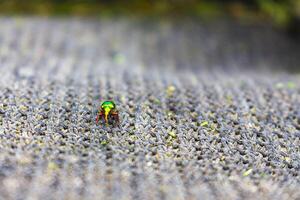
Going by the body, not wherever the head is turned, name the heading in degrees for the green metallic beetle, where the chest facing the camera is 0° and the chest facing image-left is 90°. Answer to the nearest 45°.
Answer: approximately 0°
